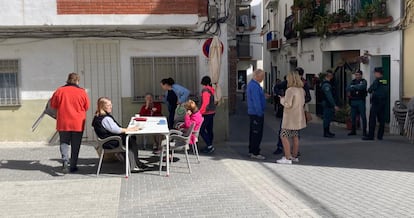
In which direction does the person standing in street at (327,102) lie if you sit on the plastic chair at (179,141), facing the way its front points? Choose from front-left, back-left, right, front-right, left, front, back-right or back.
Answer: back-right

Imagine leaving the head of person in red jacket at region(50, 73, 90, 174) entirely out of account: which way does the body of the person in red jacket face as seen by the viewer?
away from the camera

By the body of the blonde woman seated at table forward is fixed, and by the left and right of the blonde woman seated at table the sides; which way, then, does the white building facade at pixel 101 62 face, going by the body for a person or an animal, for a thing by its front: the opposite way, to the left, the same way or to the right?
to the right

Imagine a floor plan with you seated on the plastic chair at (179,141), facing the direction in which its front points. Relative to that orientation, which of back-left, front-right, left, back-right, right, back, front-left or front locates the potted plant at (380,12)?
back-right

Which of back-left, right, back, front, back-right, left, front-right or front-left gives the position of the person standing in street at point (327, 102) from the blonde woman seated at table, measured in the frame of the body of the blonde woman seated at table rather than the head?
front-left

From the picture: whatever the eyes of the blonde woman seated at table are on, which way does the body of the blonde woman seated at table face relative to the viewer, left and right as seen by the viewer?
facing to the right of the viewer

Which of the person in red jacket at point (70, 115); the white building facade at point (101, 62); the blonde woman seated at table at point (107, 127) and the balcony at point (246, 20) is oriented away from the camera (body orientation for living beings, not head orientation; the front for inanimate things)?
the person in red jacket

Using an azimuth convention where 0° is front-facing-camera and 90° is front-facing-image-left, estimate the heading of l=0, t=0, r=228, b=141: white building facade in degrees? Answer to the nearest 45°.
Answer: approximately 0°

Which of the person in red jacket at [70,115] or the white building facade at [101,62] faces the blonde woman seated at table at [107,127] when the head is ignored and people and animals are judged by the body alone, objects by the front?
the white building facade

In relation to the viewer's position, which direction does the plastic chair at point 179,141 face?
facing to the left of the viewer

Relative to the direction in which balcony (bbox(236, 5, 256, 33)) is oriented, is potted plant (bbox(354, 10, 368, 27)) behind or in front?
in front

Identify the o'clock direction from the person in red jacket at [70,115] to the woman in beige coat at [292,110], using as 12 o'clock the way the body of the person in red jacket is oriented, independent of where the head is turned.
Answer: The woman in beige coat is roughly at 3 o'clock from the person in red jacket.

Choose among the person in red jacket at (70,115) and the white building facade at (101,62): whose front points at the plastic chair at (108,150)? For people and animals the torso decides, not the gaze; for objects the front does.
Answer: the white building facade

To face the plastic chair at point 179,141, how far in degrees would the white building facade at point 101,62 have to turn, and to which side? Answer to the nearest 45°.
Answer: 0° — it already faces it

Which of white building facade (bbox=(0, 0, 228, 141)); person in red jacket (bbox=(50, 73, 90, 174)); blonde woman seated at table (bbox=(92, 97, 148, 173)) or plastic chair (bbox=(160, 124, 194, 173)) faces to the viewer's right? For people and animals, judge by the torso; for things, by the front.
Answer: the blonde woman seated at table

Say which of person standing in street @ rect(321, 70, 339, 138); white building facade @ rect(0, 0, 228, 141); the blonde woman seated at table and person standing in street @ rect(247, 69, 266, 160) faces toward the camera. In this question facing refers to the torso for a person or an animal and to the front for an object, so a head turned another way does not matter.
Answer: the white building facade
